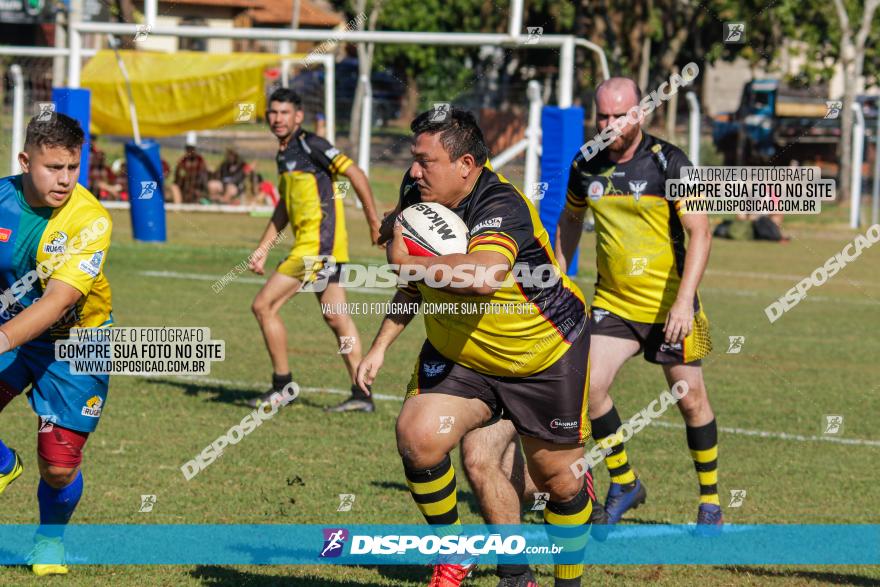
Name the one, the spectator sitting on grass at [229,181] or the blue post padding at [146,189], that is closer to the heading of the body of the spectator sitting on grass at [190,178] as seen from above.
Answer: the blue post padding

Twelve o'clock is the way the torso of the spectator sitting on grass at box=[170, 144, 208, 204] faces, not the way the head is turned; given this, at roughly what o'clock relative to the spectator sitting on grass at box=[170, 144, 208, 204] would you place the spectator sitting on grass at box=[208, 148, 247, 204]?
the spectator sitting on grass at box=[208, 148, 247, 204] is roughly at 9 o'clock from the spectator sitting on grass at box=[170, 144, 208, 204].

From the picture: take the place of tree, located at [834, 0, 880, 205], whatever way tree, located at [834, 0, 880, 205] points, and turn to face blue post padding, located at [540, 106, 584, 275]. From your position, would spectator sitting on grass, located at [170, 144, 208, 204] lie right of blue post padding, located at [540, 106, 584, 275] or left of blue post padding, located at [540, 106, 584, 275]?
right

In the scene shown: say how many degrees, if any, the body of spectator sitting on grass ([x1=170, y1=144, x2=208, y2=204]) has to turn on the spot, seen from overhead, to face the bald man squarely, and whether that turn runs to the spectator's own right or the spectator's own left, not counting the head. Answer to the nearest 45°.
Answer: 0° — they already face them

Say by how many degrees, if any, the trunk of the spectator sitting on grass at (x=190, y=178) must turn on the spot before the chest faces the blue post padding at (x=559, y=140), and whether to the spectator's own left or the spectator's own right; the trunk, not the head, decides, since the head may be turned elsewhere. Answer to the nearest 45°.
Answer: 0° — they already face it

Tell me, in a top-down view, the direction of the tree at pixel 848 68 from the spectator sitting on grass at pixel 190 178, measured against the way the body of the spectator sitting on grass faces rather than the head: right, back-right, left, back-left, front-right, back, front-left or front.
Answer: left

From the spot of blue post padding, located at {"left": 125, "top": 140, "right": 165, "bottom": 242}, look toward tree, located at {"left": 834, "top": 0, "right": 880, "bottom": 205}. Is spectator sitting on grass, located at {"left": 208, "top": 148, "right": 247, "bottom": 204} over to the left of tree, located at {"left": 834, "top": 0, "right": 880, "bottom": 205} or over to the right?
left

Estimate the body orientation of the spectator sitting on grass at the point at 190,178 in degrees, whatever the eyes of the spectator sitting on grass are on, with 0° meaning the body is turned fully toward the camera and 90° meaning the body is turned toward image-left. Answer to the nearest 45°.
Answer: approximately 0°

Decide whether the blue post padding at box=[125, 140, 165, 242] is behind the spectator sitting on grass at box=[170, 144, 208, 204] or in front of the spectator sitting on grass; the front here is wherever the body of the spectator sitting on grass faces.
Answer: in front
